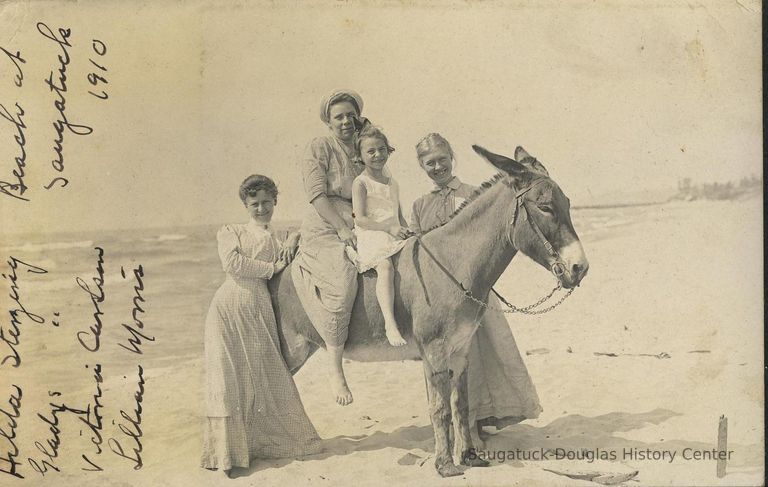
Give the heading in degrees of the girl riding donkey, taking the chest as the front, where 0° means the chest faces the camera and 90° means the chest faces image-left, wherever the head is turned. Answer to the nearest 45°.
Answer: approximately 315°
